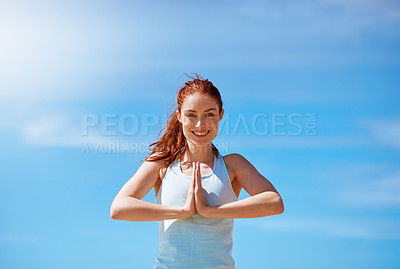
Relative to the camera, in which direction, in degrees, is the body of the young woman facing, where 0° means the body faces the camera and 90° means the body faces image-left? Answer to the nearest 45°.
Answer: approximately 0°
